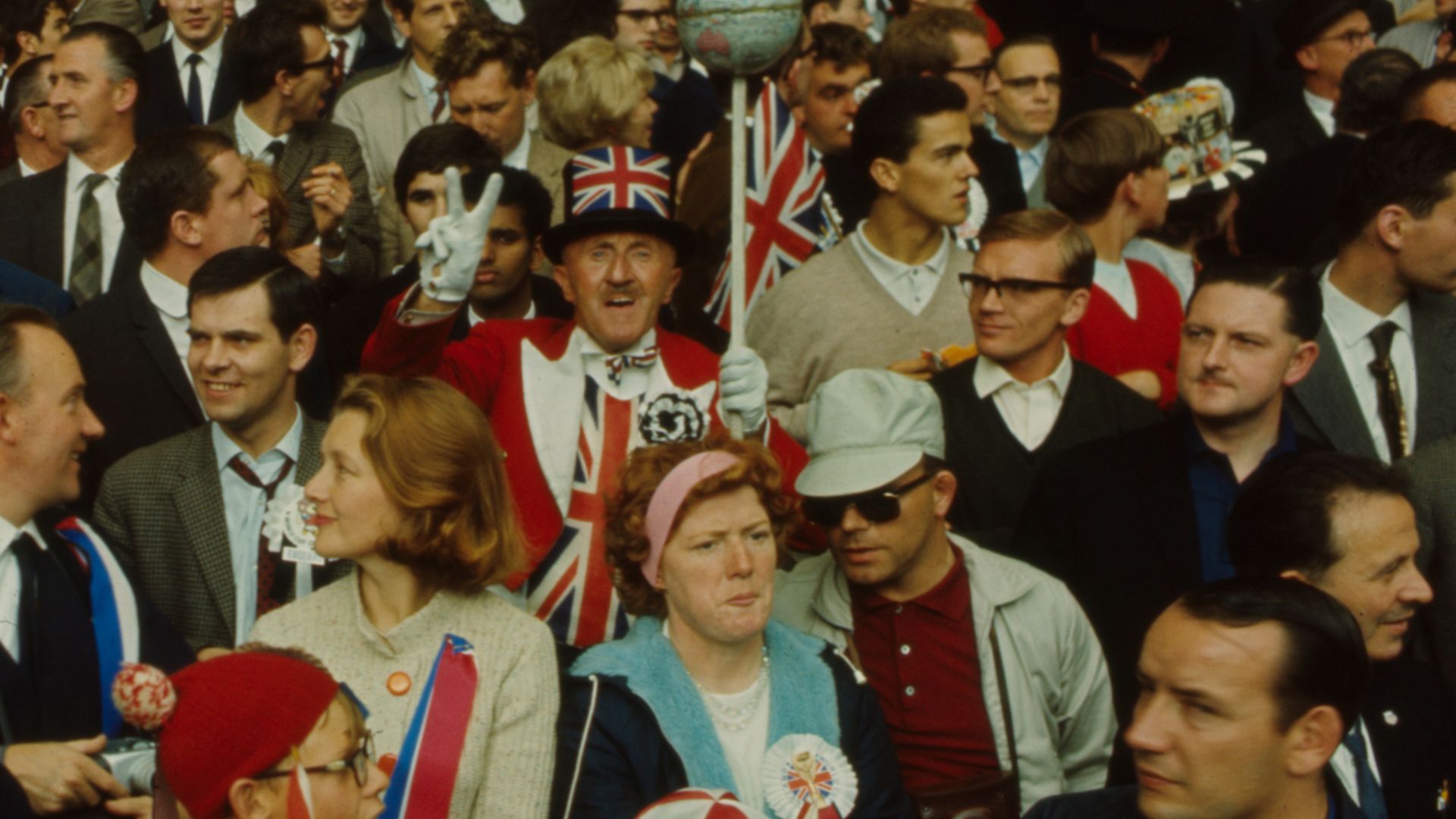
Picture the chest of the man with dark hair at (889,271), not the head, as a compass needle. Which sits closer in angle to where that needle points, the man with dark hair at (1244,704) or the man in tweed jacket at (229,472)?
the man with dark hair

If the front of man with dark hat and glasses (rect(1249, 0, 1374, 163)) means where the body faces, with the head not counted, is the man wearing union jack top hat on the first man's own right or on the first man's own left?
on the first man's own right

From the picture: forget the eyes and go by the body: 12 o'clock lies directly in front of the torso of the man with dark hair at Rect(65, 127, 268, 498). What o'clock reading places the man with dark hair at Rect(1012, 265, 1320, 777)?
the man with dark hair at Rect(1012, 265, 1320, 777) is roughly at 1 o'clock from the man with dark hair at Rect(65, 127, 268, 498).

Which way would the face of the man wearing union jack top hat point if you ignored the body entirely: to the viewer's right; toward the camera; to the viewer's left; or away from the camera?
toward the camera

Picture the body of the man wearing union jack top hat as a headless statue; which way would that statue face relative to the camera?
toward the camera

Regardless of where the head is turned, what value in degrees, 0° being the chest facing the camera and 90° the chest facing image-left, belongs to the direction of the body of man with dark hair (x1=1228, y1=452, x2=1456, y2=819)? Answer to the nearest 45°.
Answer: approximately 315°

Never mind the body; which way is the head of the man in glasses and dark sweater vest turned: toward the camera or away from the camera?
toward the camera

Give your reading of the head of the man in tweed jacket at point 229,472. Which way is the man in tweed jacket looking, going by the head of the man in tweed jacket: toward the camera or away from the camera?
toward the camera

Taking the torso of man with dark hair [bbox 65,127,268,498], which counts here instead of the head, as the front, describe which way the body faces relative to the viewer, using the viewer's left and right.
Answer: facing to the right of the viewer

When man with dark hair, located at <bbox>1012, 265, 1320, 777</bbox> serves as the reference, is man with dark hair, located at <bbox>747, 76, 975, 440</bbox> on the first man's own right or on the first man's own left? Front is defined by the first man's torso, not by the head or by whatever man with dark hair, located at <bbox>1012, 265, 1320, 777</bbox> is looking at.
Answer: on the first man's own right

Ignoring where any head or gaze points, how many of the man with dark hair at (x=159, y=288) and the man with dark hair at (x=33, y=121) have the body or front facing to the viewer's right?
2

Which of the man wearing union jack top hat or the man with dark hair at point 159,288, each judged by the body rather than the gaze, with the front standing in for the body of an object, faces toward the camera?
the man wearing union jack top hat
